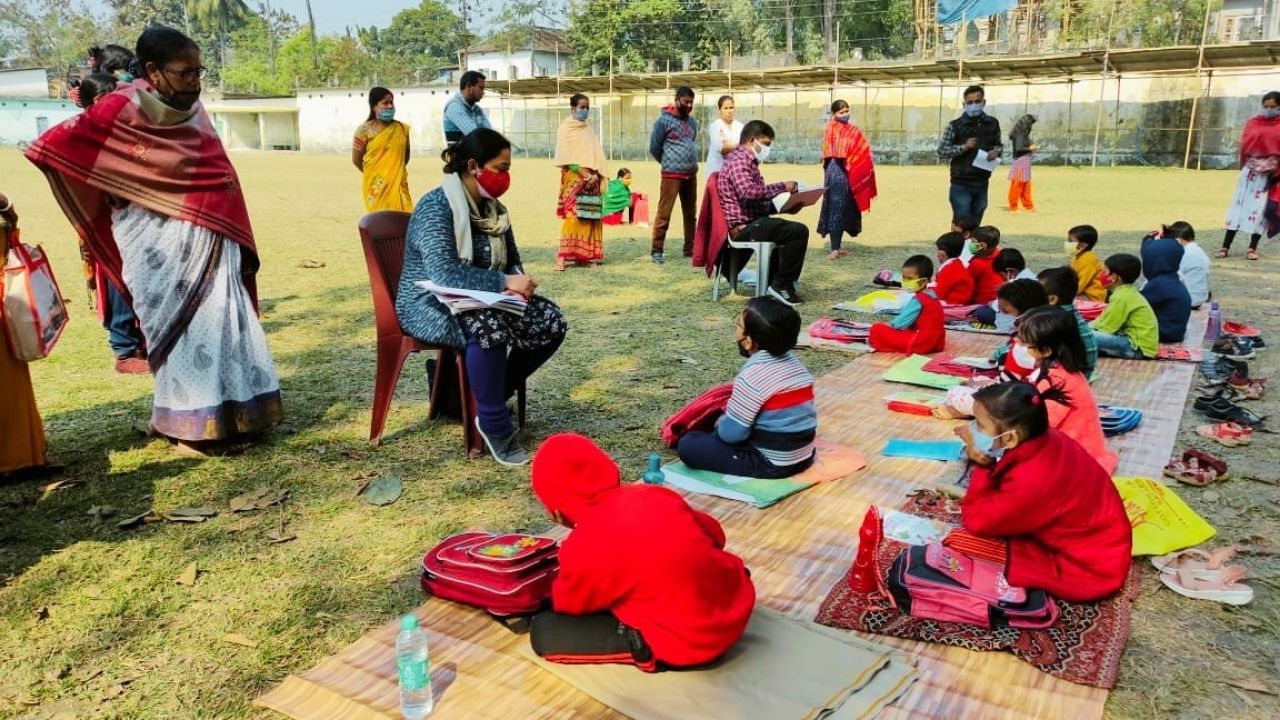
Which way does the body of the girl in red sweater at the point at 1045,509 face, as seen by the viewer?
to the viewer's left

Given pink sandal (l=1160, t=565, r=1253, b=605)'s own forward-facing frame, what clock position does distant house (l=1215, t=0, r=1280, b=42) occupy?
The distant house is roughly at 3 o'clock from the pink sandal.

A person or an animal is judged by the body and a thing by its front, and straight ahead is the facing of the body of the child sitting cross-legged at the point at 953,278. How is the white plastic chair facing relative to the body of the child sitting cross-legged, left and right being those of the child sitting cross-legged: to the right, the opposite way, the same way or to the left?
the opposite way

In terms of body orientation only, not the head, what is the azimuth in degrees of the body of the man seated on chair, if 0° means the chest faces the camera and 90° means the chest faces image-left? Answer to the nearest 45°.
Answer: approximately 270°

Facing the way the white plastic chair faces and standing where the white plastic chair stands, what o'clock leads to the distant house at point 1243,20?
The distant house is roughly at 10 o'clock from the white plastic chair.

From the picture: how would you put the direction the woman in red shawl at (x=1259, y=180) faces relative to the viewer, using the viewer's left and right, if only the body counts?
facing the viewer

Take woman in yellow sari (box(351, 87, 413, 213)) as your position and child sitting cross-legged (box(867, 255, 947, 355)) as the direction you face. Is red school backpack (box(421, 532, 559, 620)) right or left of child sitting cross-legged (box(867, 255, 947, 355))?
right

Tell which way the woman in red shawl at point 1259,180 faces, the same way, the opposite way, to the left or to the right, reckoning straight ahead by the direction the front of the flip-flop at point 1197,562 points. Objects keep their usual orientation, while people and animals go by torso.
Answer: to the left

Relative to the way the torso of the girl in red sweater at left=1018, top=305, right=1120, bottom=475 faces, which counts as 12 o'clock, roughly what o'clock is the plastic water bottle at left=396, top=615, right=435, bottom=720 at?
The plastic water bottle is roughly at 10 o'clock from the girl in red sweater.
